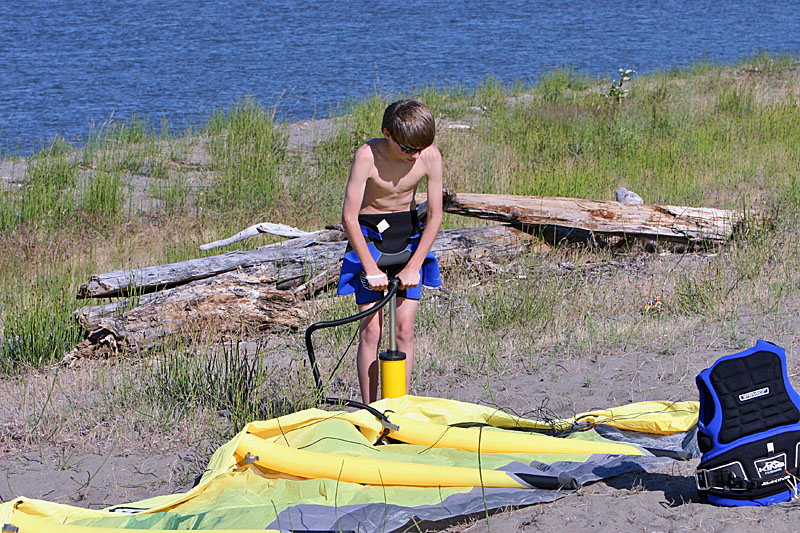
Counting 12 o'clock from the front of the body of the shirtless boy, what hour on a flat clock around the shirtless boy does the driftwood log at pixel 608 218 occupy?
The driftwood log is roughly at 7 o'clock from the shirtless boy.

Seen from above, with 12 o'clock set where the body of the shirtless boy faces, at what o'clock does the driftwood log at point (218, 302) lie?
The driftwood log is roughly at 5 o'clock from the shirtless boy.

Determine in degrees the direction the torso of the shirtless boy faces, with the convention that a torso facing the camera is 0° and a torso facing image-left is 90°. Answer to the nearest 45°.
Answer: approximately 0°

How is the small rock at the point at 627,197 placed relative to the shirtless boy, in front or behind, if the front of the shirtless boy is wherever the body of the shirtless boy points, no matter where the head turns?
behind

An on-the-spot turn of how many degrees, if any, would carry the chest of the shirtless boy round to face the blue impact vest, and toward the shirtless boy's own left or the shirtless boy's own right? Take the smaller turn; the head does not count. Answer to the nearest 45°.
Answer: approximately 45° to the shirtless boy's own left

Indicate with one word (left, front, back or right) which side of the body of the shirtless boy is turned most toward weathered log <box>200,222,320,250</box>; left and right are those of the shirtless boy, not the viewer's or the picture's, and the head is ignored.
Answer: back

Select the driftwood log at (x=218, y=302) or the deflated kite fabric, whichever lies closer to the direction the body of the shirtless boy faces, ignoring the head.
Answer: the deflated kite fabric

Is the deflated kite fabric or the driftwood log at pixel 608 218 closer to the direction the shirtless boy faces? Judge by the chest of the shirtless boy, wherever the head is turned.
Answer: the deflated kite fabric

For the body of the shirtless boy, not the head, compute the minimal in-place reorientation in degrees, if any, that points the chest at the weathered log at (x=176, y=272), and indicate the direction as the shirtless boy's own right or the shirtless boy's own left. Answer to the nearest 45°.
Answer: approximately 135° to the shirtless boy's own right

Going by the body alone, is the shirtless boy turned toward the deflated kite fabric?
yes

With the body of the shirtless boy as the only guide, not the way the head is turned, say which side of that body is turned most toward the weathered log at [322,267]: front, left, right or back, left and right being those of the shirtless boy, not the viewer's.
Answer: back
